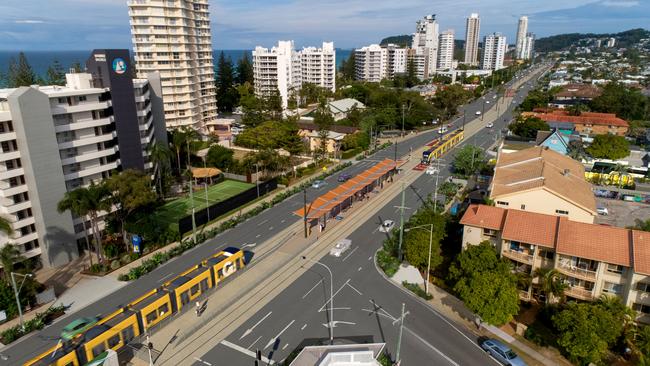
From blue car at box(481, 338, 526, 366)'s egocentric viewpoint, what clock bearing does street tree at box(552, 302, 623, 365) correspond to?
The street tree is roughly at 10 o'clock from the blue car.

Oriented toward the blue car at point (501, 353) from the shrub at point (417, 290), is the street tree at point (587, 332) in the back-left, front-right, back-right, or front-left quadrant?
front-left

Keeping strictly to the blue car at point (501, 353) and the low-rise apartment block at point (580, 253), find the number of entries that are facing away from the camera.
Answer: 0

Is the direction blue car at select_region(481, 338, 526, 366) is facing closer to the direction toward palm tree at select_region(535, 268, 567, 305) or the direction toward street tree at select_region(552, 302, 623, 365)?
the street tree

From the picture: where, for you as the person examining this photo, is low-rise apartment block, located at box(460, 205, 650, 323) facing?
facing the viewer and to the left of the viewer

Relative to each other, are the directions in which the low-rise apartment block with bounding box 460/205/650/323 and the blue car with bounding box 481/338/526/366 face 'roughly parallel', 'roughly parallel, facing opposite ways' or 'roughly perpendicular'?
roughly perpendicular

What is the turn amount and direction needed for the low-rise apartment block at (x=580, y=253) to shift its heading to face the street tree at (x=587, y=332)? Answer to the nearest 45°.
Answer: approximately 45° to its left

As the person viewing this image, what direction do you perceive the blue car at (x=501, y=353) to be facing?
facing the viewer and to the right of the viewer

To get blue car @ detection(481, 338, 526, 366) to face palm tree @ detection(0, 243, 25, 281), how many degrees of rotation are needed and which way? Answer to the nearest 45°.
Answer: approximately 135° to its right

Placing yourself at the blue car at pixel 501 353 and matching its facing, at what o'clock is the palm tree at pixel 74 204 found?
The palm tree is roughly at 4 o'clock from the blue car.

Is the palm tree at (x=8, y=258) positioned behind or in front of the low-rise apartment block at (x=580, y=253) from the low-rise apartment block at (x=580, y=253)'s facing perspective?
in front

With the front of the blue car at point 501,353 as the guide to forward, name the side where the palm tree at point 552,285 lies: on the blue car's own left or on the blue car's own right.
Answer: on the blue car's own left
